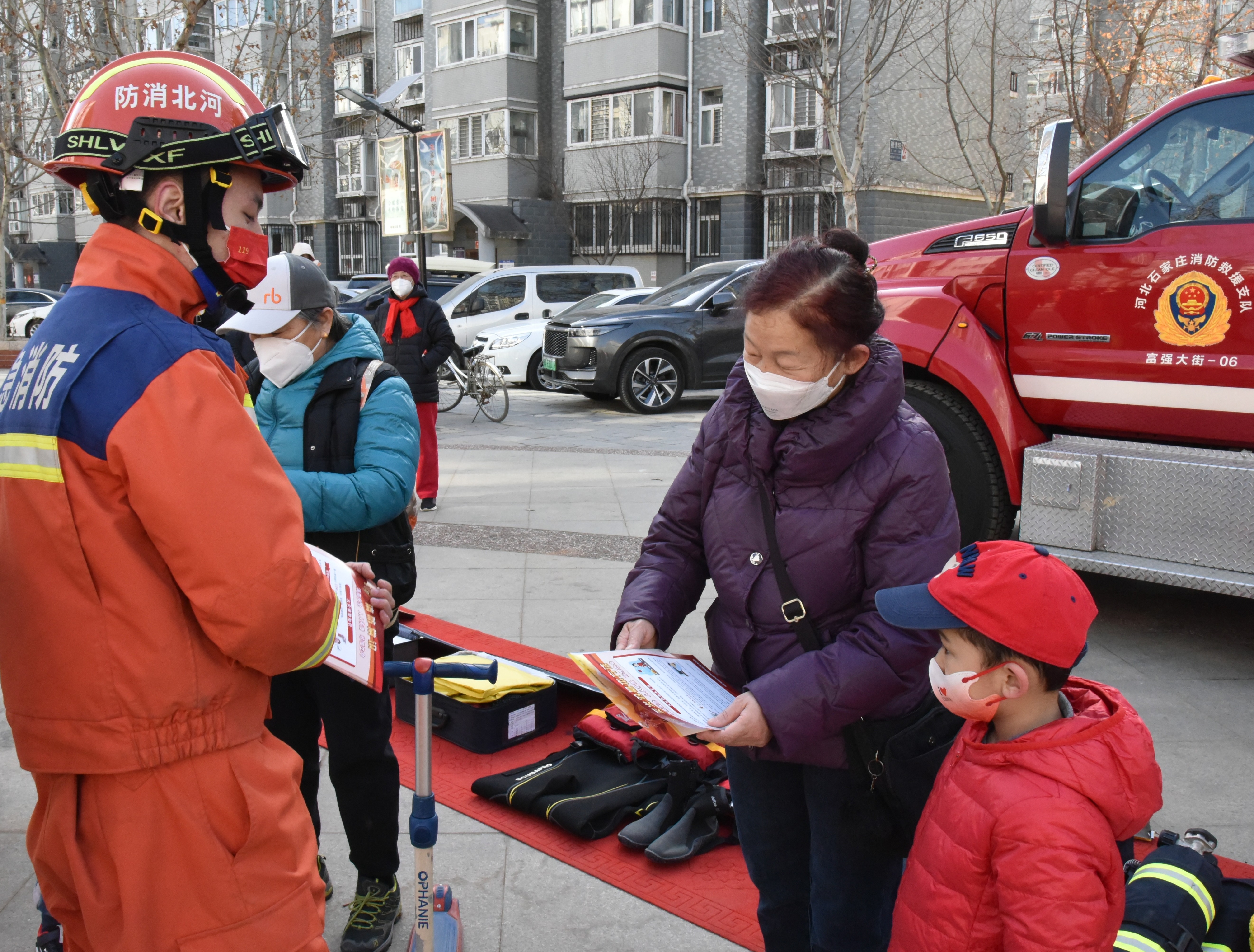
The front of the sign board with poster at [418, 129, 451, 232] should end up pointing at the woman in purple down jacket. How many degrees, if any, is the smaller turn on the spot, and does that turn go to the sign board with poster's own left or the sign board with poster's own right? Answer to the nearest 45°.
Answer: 0° — it already faces them

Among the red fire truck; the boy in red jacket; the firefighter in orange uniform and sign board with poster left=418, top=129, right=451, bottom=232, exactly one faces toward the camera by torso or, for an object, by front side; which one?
the sign board with poster

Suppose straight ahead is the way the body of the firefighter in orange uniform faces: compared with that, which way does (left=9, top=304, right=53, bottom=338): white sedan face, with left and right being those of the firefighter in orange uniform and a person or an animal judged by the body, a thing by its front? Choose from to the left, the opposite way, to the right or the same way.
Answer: the opposite way

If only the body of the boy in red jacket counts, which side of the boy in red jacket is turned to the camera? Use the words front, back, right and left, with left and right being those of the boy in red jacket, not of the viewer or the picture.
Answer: left

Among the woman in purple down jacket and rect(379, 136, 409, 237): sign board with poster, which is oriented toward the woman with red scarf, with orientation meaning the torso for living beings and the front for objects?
the sign board with poster

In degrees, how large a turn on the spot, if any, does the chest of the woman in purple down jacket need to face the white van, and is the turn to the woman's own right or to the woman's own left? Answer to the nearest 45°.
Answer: approximately 135° to the woman's own right

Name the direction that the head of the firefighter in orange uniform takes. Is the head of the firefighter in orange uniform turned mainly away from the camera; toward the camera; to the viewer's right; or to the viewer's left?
to the viewer's right

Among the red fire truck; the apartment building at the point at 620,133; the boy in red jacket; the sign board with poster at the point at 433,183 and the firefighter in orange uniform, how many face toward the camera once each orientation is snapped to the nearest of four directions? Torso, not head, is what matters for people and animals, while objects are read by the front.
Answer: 2

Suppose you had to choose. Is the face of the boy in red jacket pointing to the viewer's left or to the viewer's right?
to the viewer's left

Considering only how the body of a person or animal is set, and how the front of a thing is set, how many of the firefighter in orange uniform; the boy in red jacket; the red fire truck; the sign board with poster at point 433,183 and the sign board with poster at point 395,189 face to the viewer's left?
2

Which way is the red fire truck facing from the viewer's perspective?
to the viewer's left
